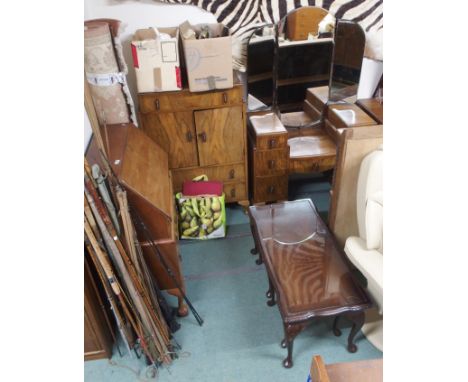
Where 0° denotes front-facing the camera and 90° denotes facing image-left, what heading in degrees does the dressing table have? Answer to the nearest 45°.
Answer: approximately 0°

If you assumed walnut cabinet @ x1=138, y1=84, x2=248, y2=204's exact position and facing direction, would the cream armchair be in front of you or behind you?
in front

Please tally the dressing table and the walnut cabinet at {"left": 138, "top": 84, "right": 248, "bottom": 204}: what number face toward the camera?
2

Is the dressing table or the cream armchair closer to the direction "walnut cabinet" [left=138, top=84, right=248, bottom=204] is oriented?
the cream armchair

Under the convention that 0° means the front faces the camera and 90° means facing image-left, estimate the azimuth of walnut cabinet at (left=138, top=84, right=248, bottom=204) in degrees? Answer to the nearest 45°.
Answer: approximately 0°

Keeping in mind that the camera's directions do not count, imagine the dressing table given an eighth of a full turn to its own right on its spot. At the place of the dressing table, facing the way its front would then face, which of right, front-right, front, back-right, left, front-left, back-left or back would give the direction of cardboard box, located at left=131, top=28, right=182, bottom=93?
front

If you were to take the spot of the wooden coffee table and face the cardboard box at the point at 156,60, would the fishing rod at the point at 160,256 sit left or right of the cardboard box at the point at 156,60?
left

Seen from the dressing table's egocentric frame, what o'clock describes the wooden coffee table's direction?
The wooden coffee table is roughly at 12 o'clock from the dressing table.

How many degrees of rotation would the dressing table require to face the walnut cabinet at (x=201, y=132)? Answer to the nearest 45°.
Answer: approximately 45° to its right

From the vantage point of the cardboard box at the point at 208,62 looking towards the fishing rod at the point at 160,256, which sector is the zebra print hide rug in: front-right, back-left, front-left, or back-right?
back-left
